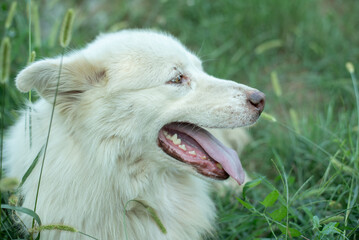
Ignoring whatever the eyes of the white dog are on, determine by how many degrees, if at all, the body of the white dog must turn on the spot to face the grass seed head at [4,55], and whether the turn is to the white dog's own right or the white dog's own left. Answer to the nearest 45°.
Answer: approximately 135° to the white dog's own right
